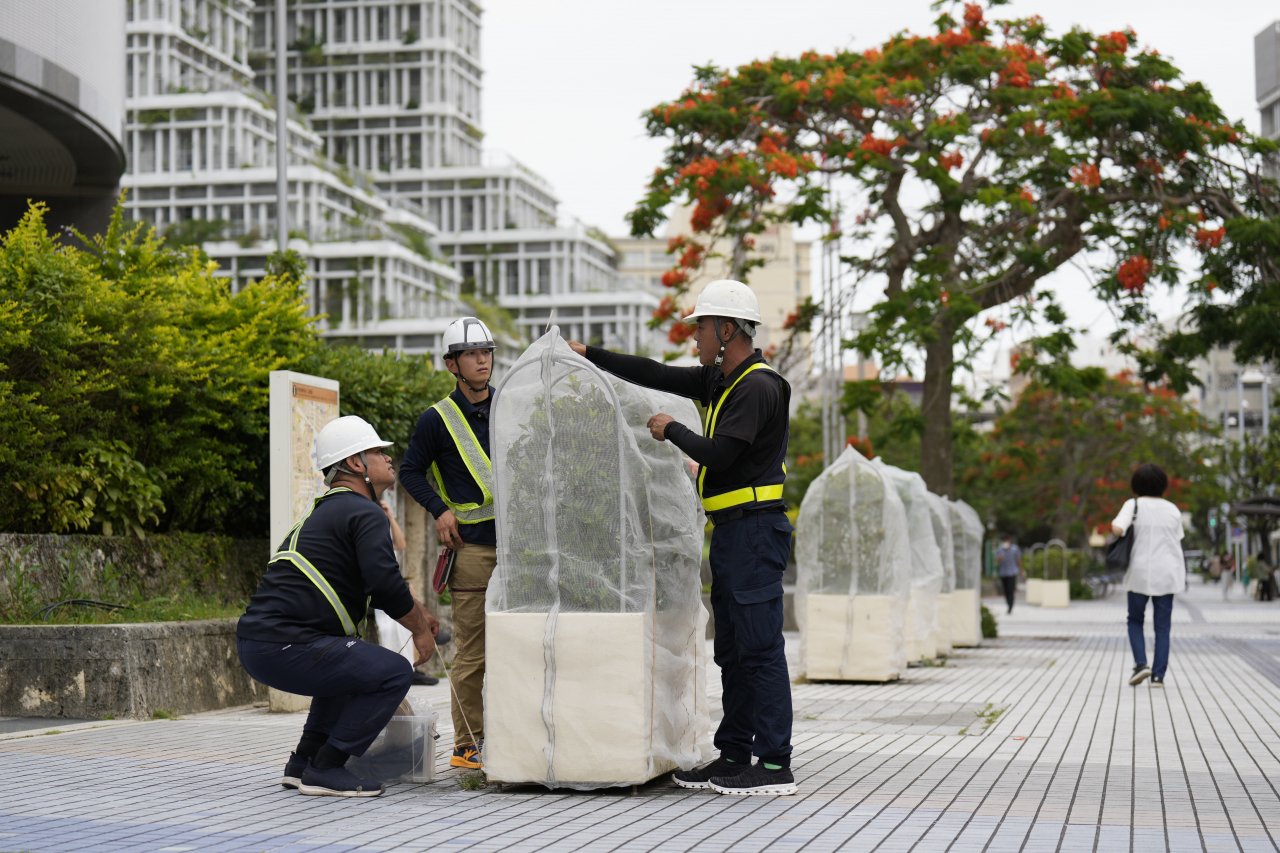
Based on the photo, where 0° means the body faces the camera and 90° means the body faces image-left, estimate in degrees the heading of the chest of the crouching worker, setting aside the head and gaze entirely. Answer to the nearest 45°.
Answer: approximately 270°

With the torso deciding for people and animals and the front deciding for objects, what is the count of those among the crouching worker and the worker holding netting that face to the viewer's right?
1

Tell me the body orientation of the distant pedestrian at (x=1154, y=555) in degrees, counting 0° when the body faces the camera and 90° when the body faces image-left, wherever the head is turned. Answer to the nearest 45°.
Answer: approximately 180°

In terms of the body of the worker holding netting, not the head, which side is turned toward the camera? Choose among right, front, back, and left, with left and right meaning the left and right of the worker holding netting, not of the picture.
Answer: left

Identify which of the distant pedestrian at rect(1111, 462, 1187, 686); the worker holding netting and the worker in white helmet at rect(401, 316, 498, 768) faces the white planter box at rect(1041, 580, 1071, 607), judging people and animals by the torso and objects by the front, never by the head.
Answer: the distant pedestrian

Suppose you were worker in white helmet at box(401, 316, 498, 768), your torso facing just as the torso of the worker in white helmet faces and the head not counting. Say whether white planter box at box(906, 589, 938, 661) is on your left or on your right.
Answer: on your left

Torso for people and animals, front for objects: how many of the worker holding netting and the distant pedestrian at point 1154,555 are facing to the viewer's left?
1

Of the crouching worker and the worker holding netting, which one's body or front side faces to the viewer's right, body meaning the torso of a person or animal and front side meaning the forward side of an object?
the crouching worker

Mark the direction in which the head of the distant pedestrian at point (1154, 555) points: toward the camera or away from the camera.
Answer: away from the camera

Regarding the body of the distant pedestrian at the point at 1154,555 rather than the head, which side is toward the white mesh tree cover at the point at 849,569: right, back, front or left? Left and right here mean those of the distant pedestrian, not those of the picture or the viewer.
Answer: left
